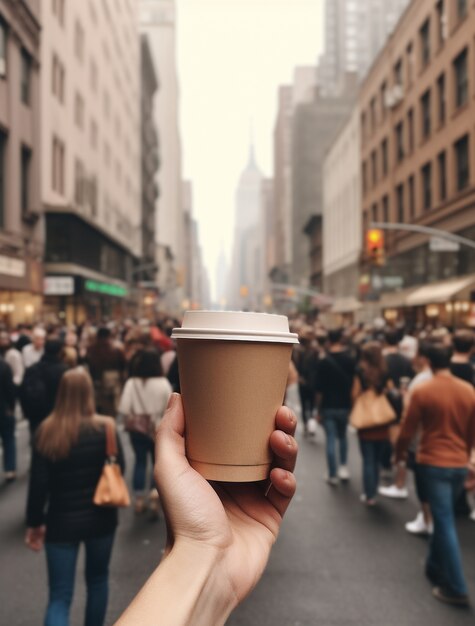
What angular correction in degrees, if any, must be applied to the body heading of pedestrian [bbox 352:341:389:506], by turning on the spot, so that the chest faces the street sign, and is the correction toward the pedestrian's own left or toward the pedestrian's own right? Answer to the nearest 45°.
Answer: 0° — they already face it

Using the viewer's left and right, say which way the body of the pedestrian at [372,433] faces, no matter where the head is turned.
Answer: facing away from the viewer

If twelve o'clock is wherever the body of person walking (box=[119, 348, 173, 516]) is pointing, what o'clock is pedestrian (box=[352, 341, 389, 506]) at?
The pedestrian is roughly at 3 o'clock from the person walking.

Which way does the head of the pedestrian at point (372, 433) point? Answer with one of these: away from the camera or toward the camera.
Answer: away from the camera

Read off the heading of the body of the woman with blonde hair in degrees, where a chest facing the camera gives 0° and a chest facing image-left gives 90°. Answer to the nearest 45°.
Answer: approximately 180°

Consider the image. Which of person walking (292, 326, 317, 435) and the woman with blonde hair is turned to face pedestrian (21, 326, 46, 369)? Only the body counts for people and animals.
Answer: the woman with blonde hair

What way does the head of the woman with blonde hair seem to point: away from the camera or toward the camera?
away from the camera

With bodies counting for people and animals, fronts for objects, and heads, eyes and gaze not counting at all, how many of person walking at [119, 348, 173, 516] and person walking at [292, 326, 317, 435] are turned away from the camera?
2

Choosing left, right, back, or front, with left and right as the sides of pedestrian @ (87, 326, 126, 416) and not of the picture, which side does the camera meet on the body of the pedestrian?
back

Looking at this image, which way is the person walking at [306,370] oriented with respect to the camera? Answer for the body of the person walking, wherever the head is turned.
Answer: away from the camera

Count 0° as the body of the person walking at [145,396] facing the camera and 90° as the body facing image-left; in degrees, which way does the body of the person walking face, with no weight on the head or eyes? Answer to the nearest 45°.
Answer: approximately 180°

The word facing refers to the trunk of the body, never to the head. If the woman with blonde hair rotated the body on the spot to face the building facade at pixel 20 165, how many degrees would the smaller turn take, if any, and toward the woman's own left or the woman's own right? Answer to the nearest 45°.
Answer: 0° — they already face it

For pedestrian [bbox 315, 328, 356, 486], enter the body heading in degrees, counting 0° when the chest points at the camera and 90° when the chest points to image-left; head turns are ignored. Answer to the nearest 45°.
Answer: approximately 180°

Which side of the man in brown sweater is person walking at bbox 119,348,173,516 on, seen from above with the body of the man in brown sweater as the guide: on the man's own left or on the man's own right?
on the man's own left
